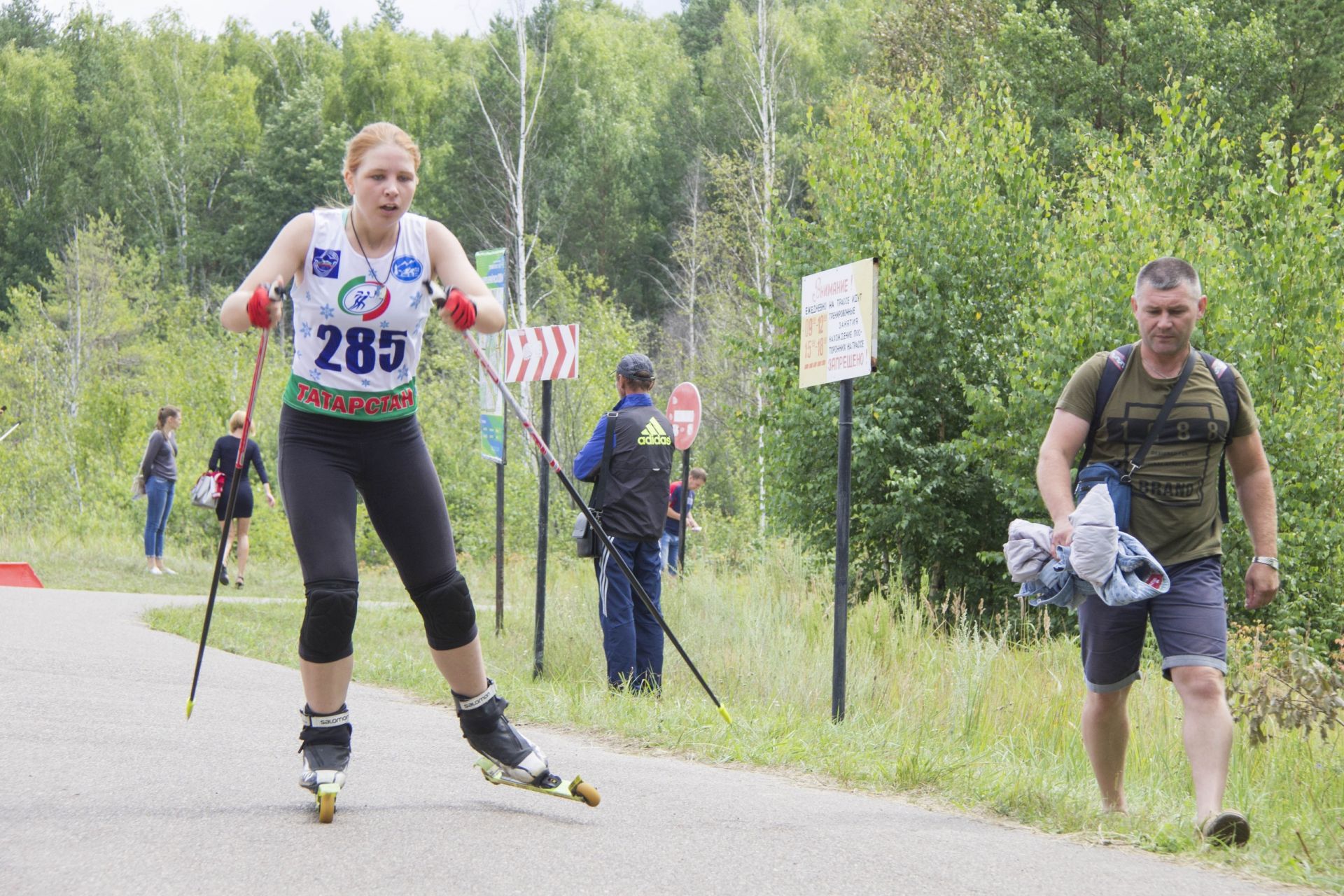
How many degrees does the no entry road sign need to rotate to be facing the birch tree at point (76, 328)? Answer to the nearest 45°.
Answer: approximately 90° to its right

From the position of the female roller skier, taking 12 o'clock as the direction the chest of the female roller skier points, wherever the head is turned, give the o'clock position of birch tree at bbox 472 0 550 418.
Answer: The birch tree is roughly at 6 o'clock from the female roller skier.

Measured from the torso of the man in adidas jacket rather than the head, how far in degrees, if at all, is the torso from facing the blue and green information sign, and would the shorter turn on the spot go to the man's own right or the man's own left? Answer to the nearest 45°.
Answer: approximately 45° to the man's own right

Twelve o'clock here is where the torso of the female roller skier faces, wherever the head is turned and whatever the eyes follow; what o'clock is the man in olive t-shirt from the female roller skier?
The man in olive t-shirt is roughly at 9 o'clock from the female roller skier.

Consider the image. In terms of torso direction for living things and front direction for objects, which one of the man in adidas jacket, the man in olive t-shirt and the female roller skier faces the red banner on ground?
the man in adidas jacket

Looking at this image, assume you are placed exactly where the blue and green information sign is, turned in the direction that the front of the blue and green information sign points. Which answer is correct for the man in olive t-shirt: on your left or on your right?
on your left

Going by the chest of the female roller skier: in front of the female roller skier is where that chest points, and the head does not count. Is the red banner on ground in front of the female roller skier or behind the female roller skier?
behind

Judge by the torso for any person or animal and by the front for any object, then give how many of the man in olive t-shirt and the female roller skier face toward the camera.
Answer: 2

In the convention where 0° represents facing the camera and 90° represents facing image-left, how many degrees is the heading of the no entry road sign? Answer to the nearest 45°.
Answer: approximately 45°

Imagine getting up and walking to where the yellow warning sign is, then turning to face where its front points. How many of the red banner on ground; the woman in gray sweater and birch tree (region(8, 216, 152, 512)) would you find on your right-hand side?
3

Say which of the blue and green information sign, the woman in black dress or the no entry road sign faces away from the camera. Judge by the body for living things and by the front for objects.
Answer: the woman in black dress
